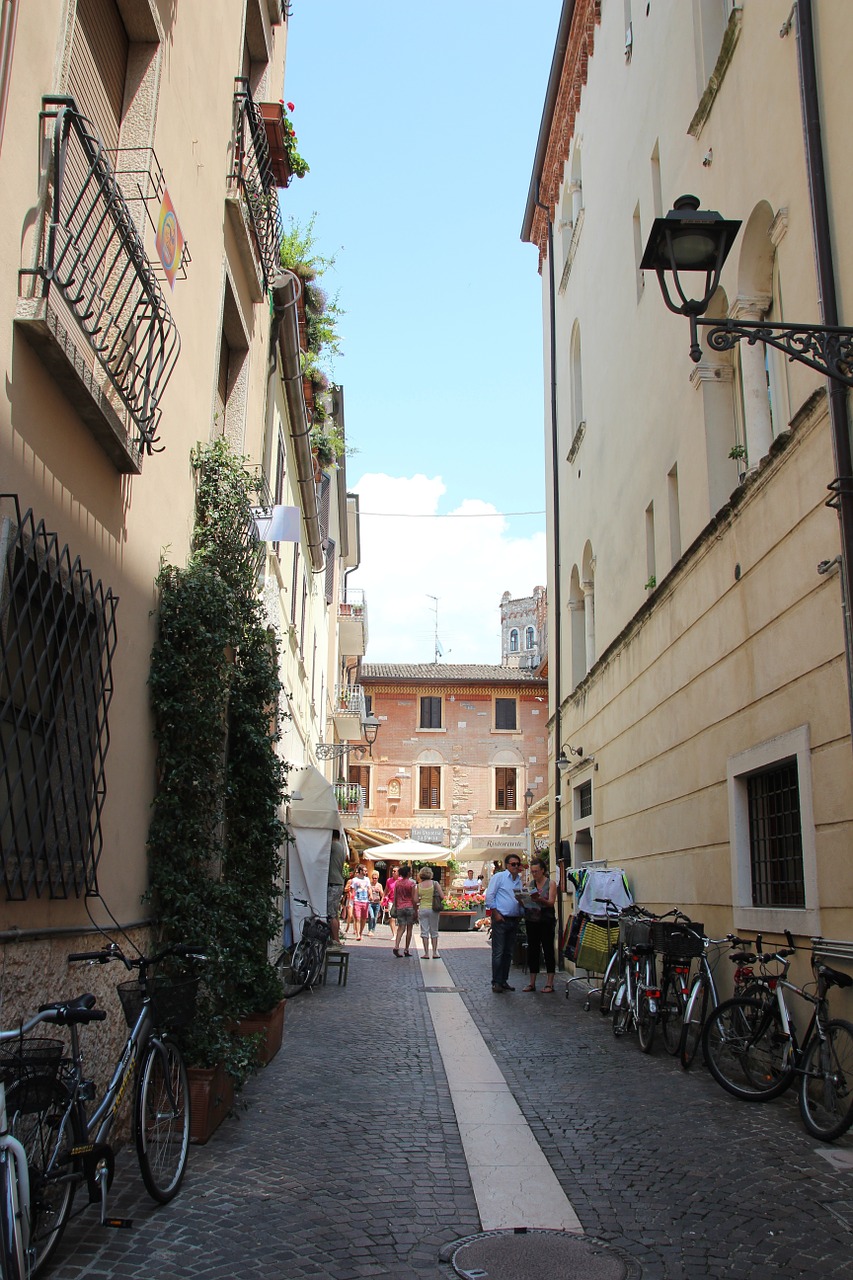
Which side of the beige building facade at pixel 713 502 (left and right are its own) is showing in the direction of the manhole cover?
left

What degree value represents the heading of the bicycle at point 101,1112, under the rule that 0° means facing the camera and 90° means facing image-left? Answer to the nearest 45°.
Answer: approximately 225°

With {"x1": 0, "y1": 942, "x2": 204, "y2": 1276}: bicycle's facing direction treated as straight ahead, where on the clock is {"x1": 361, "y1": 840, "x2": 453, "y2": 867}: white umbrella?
The white umbrella is roughly at 11 o'clock from the bicycle.

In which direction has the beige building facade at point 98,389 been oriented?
to the viewer's right
